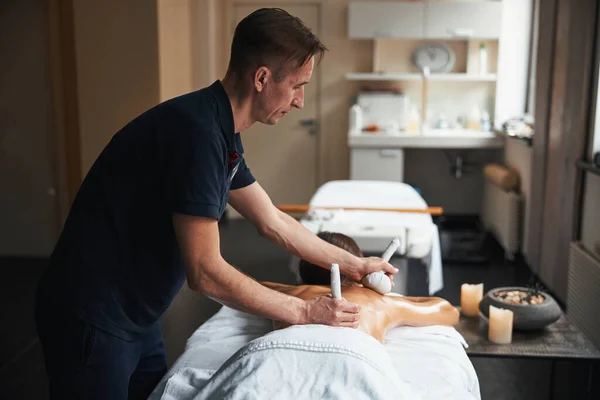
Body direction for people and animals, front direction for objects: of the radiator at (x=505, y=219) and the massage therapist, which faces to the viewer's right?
the massage therapist

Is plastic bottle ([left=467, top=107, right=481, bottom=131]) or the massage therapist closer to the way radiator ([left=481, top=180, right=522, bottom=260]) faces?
the massage therapist

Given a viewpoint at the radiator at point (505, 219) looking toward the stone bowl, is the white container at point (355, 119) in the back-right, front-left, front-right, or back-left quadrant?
back-right

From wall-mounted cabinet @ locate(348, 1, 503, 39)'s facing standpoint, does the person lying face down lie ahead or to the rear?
ahead

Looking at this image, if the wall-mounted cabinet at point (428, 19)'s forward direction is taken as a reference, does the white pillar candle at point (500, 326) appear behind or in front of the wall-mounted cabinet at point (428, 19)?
in front

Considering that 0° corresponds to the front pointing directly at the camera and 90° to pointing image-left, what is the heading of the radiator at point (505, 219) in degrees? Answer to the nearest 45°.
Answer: approximately 45°

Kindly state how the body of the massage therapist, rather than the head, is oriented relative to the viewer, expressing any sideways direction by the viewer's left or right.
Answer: facing to the right of the viewer

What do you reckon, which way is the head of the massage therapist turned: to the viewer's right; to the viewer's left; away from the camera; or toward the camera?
to the viewer's right

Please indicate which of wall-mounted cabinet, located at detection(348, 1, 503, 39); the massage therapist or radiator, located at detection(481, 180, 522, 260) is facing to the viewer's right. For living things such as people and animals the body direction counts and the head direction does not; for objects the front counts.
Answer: the massage therapist

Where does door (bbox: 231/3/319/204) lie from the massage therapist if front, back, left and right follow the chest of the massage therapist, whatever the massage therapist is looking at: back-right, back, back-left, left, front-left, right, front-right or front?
left

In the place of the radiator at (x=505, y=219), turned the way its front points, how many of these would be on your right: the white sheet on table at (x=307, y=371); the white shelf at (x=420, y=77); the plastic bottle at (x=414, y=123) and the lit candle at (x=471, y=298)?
2

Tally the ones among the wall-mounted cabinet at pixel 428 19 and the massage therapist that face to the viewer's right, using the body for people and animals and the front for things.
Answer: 1
